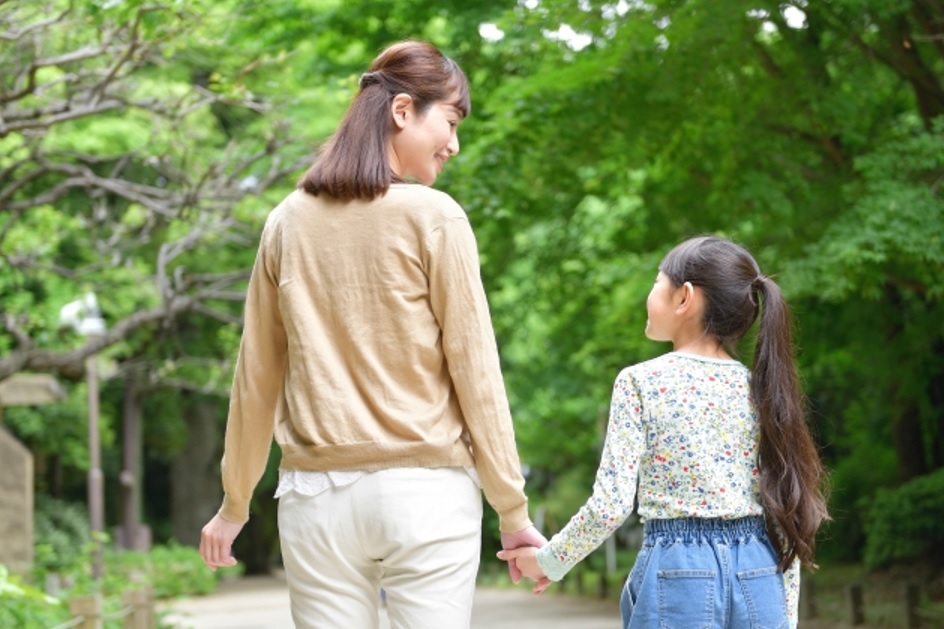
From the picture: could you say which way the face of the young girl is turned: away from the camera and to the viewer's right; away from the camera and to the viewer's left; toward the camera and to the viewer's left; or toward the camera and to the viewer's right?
away from the camera and to the viewer's left

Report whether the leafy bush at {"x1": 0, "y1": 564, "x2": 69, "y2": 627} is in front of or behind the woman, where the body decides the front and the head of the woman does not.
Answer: in front

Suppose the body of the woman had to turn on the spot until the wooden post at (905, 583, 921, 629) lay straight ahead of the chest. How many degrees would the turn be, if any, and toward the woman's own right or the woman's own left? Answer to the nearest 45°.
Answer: approximately 45° to the woman's own right

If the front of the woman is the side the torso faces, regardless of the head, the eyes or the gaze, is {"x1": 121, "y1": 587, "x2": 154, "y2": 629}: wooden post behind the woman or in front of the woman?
in front

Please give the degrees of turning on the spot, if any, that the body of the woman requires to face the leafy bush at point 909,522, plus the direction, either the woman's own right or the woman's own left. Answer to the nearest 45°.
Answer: approximately 45° to the woman's own right

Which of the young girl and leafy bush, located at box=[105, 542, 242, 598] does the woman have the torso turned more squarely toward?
the leafy bush

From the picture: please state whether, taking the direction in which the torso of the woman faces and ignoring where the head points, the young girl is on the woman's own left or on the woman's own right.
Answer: on the woman's own right

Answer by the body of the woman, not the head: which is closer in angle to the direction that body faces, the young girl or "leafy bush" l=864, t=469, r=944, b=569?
the leafy bush

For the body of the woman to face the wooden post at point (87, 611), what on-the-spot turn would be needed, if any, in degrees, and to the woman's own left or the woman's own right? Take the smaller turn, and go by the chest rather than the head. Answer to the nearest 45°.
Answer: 0° — they already face it

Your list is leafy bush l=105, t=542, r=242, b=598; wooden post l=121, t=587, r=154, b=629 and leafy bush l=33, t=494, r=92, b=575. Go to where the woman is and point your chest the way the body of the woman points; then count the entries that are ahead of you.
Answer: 3

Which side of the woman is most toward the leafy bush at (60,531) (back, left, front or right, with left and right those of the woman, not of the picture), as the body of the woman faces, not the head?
front

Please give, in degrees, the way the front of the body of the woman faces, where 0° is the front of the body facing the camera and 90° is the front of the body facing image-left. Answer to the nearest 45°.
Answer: approximately 180°
